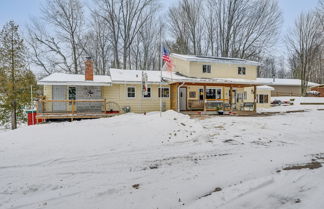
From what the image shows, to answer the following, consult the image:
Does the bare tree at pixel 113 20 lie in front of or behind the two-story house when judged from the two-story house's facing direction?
behind

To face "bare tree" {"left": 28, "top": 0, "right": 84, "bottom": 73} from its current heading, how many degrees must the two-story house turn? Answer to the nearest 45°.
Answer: approximately 135° to its right

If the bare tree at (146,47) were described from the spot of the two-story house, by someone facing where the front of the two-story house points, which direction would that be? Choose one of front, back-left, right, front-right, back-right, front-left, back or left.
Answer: back

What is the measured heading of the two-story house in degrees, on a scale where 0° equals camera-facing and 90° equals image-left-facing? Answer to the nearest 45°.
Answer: approximately 0°

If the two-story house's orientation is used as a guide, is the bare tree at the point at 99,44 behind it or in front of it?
behind

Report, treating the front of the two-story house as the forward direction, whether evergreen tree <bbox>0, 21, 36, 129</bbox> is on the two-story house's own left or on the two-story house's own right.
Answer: on the two-story house's own right
